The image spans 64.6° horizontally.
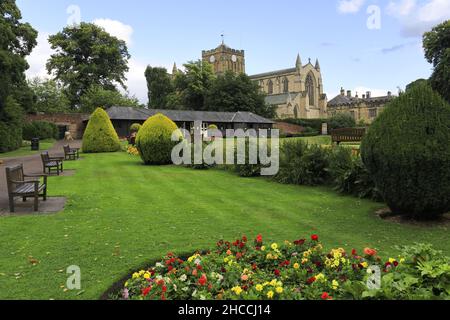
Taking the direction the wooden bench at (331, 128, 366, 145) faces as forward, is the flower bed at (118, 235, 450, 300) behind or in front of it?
in front

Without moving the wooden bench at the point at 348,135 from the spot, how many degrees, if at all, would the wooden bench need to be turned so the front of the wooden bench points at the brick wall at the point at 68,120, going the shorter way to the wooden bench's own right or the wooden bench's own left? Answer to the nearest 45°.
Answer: approximately 90° to the wooden bench's own right

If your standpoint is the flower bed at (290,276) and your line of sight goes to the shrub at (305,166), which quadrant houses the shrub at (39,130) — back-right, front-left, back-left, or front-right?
front-left

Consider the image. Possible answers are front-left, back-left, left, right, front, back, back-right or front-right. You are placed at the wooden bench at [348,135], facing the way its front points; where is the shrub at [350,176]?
front

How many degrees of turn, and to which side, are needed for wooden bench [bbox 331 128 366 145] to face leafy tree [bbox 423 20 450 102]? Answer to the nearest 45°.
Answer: approximately 135° to its left

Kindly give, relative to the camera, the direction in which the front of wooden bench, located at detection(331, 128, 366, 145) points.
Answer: facing the viewer

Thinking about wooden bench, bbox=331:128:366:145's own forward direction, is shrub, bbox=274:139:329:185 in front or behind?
in front

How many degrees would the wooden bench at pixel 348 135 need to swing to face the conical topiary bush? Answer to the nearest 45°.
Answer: approximately 90° to its right

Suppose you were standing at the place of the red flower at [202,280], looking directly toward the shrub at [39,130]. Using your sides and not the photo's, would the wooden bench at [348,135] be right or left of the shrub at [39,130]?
right

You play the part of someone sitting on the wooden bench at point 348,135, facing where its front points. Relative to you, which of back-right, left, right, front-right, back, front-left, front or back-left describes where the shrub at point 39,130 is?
right

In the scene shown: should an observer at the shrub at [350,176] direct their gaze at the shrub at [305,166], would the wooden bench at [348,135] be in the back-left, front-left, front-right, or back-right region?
front-right

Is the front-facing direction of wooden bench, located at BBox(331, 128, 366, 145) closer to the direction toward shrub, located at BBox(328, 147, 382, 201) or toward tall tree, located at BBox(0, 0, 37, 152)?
the shrub

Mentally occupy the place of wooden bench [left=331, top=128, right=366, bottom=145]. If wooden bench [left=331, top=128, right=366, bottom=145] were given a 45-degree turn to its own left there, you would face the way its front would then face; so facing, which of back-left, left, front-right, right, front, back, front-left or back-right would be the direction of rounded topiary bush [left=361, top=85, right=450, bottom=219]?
front-right

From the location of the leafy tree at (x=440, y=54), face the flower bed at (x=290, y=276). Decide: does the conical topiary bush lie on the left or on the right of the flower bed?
right

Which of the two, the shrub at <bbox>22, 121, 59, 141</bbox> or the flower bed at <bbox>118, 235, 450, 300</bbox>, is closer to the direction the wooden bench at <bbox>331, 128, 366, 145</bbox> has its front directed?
the flower bed

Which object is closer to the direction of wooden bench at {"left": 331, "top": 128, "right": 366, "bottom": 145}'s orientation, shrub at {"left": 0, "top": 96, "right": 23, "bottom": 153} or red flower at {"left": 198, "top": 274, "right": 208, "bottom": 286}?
the red flower
